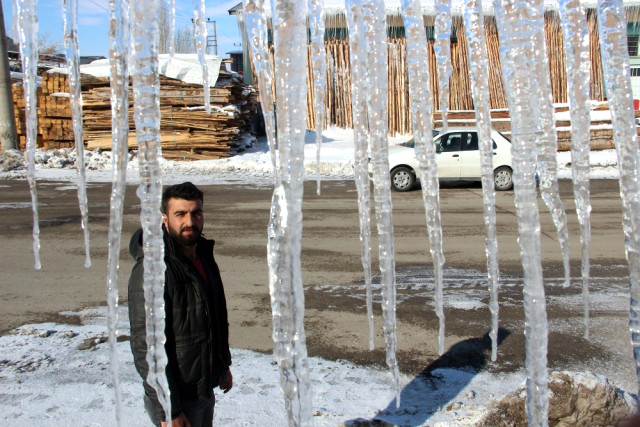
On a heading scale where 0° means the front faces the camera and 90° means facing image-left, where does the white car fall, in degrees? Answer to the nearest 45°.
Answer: approximately 90°

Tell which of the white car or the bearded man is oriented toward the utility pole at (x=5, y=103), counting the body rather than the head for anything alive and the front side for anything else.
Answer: the white car

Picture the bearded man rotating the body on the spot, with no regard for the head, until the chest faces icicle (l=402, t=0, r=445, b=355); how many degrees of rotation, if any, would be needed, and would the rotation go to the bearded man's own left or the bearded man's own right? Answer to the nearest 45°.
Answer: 0° — they already face it

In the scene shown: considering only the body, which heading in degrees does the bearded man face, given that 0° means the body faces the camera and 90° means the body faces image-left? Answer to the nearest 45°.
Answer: approximately 315°

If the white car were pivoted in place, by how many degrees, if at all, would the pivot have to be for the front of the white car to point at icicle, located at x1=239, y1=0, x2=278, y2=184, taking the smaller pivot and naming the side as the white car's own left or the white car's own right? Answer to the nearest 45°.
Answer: approximately 90° to the white car's own left

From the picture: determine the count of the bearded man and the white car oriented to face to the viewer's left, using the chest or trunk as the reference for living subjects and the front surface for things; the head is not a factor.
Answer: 1

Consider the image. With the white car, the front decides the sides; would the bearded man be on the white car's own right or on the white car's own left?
on the white car's own left

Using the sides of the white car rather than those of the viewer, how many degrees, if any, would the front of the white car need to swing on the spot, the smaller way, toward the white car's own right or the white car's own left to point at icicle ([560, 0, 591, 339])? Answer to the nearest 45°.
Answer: approximately 90° to the white car's own left

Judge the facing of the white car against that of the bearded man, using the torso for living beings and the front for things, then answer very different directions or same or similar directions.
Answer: very different directions

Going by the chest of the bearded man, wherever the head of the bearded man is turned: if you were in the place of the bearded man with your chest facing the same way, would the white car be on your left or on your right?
on your left
